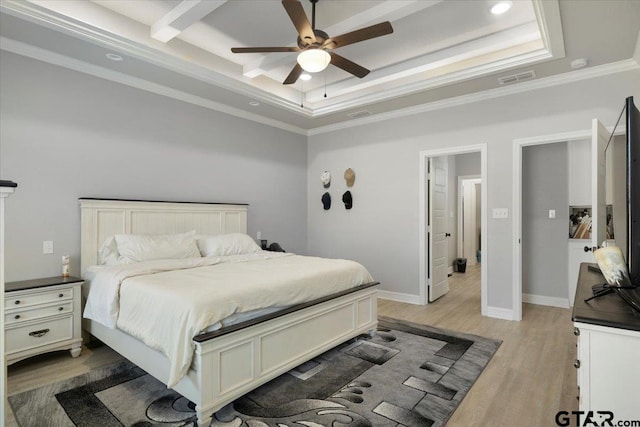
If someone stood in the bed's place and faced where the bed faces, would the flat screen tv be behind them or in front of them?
in front

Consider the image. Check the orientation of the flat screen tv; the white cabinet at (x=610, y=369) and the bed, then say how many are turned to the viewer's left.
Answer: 2

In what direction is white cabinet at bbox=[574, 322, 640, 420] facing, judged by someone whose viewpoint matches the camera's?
facing to the left of the viewer

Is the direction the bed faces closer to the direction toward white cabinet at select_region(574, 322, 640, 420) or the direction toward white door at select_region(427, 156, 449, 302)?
the white cabinet

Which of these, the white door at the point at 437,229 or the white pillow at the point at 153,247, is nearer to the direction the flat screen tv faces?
the white pillow

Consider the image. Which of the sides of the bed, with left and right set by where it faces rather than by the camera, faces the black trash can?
left

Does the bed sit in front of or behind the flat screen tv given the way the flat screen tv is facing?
in front

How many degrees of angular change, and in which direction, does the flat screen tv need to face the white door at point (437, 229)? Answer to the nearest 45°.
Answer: approximately 45° to its right

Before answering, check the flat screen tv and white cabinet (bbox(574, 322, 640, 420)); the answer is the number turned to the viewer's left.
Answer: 2

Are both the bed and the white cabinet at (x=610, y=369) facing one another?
yes

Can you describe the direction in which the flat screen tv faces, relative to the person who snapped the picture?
facing to the left of the viewer

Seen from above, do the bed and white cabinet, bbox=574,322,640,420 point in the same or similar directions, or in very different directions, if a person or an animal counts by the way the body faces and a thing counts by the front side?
very different directions
